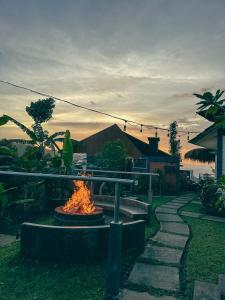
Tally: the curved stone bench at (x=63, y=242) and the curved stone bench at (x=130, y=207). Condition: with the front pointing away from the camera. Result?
1

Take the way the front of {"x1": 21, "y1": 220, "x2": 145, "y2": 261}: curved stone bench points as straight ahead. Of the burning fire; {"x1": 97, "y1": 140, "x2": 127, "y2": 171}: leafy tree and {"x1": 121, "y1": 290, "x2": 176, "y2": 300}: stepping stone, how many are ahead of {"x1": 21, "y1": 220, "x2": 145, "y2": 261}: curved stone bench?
2

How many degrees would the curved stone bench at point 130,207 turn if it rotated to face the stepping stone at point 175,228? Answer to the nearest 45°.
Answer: approximately 90° to its left

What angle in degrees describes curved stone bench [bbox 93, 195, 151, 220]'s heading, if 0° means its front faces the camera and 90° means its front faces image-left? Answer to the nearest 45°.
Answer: approximately 45°

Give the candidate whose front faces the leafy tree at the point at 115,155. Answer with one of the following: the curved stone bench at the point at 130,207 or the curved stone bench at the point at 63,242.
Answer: the curved stone bench at the point at 63,242

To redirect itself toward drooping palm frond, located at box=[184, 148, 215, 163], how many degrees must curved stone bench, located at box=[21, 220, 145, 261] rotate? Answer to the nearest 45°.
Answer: approximately 45° to its right

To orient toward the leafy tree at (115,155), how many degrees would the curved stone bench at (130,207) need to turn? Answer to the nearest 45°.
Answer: approximately 135° to its right

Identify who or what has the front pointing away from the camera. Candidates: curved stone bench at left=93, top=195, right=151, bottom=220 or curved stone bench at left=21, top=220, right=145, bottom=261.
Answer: curved stone bench at left=21, top=220, right=145, bottom=261

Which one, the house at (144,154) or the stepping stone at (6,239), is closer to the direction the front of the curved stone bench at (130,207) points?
the stepping stone

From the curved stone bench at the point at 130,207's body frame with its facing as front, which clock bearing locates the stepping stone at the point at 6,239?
The stepping stone is roughly at 12 o'clock from the curved stone bench.

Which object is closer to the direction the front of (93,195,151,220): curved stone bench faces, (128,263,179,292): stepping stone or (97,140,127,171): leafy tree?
the stepping stone

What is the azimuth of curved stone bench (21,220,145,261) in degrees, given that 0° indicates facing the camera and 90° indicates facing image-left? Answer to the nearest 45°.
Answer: approximately 180°

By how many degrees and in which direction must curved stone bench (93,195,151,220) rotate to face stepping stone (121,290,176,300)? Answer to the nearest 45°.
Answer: approximately 45° to its left
